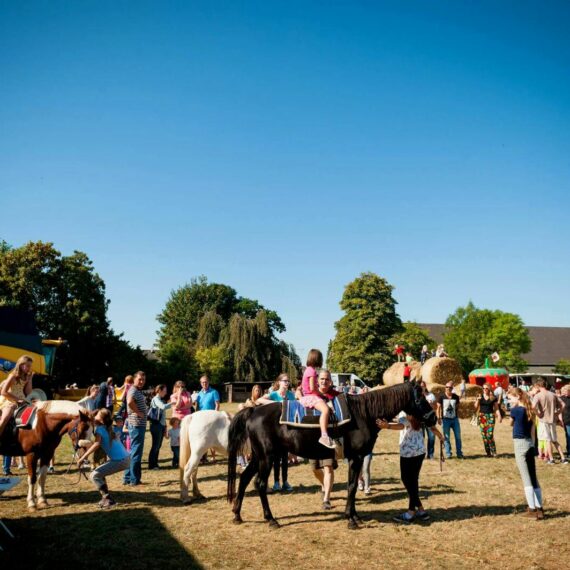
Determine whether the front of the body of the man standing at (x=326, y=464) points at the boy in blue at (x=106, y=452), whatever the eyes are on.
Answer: no

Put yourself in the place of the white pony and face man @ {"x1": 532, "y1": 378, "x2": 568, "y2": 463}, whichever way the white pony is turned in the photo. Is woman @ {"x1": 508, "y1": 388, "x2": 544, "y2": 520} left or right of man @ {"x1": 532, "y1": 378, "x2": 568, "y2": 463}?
right

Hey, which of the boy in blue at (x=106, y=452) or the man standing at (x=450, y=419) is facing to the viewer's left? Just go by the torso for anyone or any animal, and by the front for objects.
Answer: the boy in blue

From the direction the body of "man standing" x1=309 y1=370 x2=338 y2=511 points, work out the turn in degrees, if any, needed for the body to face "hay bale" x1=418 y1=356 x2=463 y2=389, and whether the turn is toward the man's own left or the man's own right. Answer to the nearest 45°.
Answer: approximately 180°

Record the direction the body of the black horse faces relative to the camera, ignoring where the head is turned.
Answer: to the viewer's right

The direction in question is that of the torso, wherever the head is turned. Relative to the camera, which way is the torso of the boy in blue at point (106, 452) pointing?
to the viewer's left

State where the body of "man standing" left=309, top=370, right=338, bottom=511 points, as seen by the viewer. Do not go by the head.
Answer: toward the camera

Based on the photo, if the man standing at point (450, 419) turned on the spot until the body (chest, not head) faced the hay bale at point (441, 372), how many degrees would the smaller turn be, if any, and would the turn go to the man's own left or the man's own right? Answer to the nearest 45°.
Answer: approximately 180°

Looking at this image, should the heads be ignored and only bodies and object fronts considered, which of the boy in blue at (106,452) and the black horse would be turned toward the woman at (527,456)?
the black horse

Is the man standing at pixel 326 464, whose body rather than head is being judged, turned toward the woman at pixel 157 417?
no
